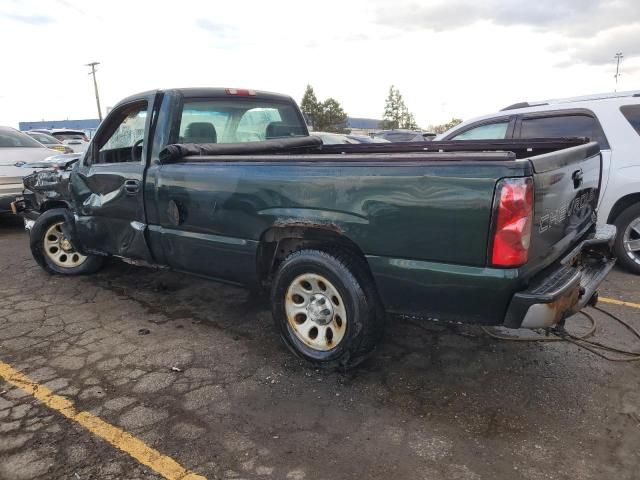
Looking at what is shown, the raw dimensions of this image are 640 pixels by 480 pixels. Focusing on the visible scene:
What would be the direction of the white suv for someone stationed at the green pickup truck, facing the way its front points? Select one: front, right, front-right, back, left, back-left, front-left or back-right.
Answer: right

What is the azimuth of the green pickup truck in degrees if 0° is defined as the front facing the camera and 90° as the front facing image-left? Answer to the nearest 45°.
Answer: approximately 135°

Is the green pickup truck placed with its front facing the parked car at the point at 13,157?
yes
